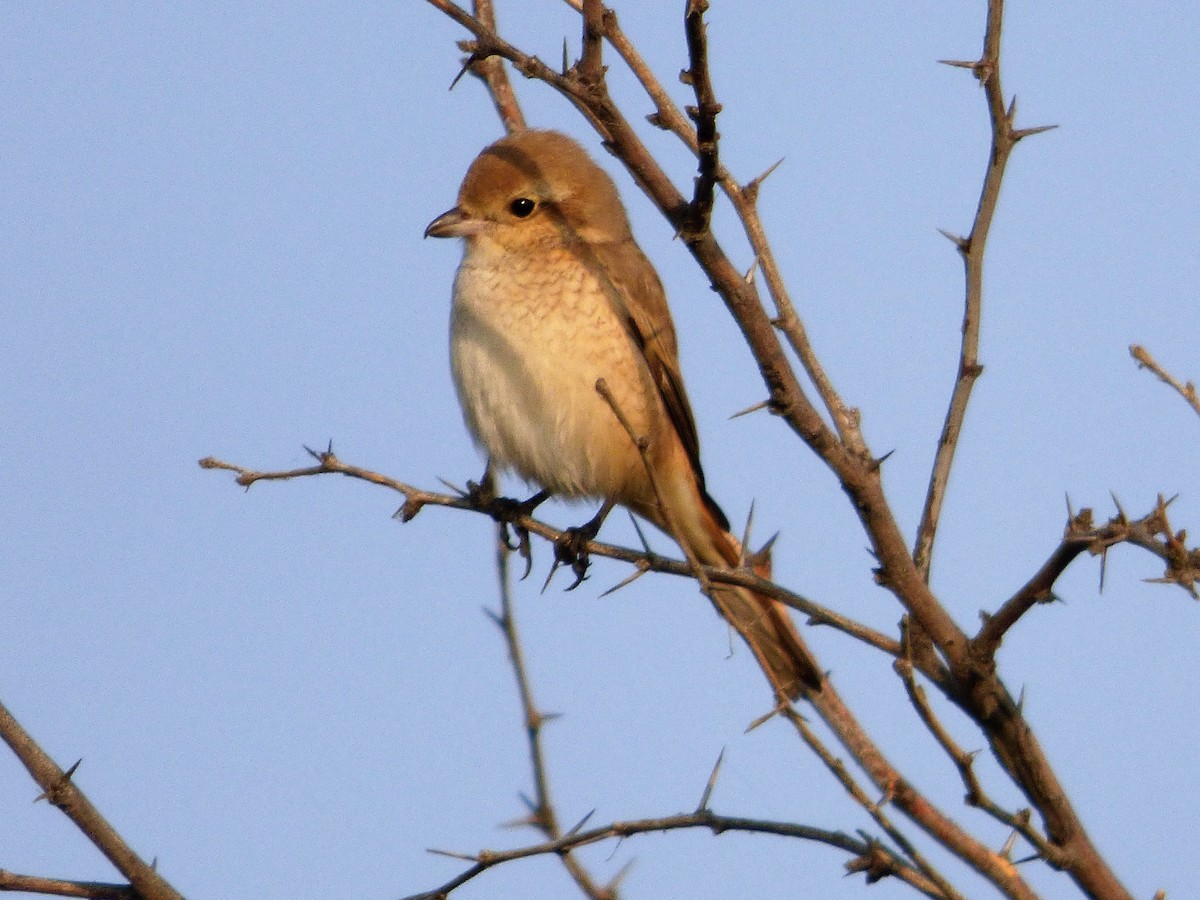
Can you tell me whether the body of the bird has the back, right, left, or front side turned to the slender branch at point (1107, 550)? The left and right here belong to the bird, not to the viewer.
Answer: left

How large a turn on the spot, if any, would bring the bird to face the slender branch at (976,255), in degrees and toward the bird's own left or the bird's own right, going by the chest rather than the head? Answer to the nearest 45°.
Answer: approximately 90° to the bird's own left
